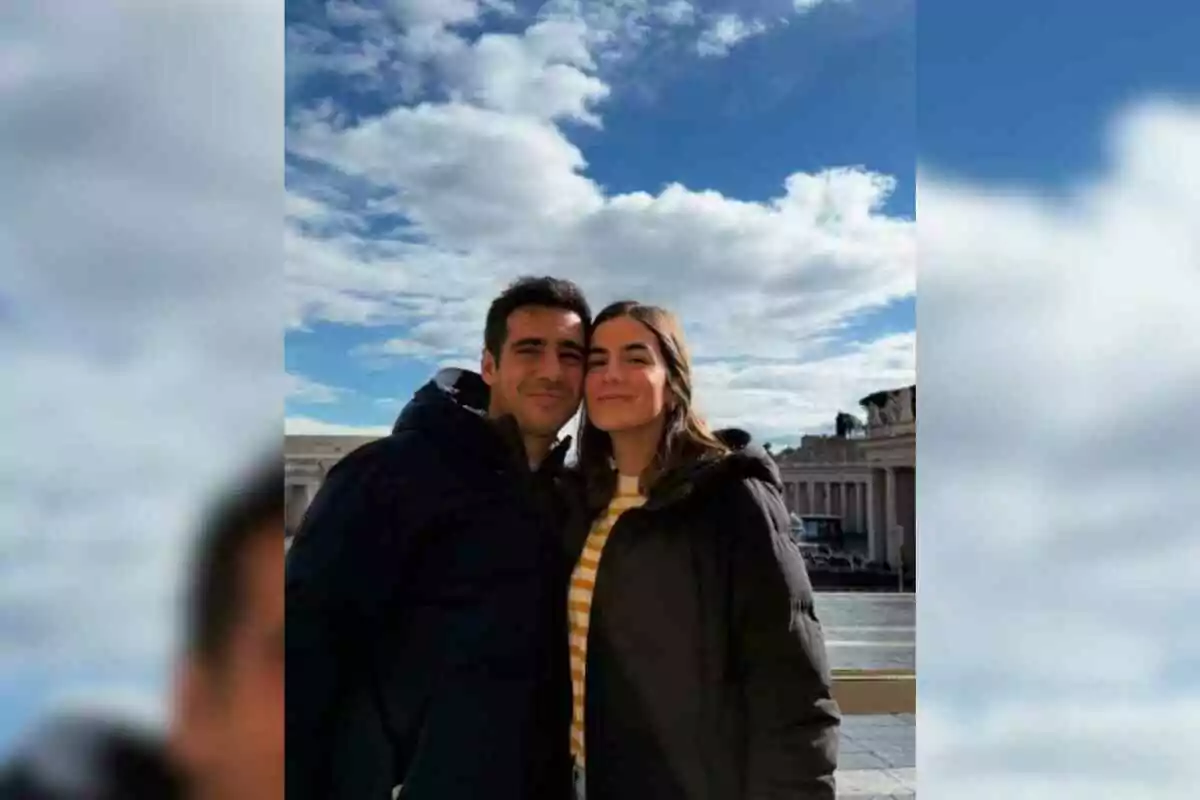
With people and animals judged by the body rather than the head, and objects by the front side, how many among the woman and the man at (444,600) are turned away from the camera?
0

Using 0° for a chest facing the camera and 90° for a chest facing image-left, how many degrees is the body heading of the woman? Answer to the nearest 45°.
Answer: approximately 45°

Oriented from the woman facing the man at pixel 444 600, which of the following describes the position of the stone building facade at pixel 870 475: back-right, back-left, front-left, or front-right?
back-right

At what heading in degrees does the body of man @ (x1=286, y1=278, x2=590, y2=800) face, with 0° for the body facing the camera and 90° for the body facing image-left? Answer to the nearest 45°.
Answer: approximately 315°
